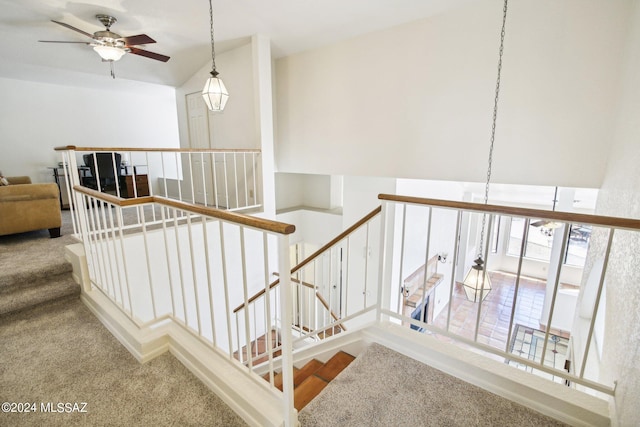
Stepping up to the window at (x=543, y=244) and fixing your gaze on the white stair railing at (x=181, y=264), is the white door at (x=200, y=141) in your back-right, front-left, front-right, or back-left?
front-right

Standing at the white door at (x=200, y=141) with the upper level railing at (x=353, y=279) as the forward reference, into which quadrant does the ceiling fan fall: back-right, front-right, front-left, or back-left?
front-right

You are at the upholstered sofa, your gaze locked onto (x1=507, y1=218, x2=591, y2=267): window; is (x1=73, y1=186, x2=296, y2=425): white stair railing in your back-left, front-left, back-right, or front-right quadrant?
front-right

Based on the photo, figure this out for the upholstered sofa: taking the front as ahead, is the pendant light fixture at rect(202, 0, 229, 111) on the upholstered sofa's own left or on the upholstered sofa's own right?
on the upholstered sofa's own right
